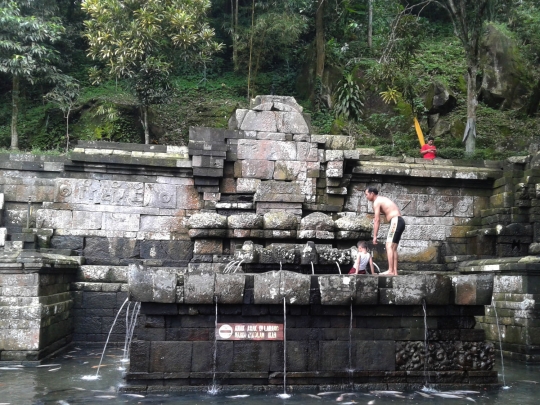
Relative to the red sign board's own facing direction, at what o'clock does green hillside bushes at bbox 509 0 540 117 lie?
The green hillside bushes is roughly at 7 o'clock from the red sign board.

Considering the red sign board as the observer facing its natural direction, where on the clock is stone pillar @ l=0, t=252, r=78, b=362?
The stone pillar is roughly at 4 o'clock from the red sign board.

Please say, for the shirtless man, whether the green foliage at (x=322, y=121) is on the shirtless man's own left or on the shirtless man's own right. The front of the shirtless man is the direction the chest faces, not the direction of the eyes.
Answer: on the shirtless man's own right

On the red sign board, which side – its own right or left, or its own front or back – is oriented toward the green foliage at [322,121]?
back

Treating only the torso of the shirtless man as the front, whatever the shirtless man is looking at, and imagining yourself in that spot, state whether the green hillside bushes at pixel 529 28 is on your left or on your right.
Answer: on your right

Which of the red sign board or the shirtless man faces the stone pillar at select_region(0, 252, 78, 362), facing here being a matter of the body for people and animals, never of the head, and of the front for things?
the shirtless man

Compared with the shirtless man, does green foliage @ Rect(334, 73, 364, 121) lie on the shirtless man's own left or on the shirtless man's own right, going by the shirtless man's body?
on the shirtless man's own right

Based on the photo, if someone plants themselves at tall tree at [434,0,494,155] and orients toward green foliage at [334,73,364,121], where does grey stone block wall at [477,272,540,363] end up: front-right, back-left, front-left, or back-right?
back-left

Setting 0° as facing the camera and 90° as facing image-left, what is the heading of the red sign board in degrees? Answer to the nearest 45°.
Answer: approximately 0°

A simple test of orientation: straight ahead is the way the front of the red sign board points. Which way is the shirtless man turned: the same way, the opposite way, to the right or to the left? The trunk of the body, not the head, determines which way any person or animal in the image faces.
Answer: to the right

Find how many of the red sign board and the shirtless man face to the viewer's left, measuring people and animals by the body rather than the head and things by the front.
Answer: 1

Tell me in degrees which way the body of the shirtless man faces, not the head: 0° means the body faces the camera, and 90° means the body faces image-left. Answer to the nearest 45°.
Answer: approximately 90°
